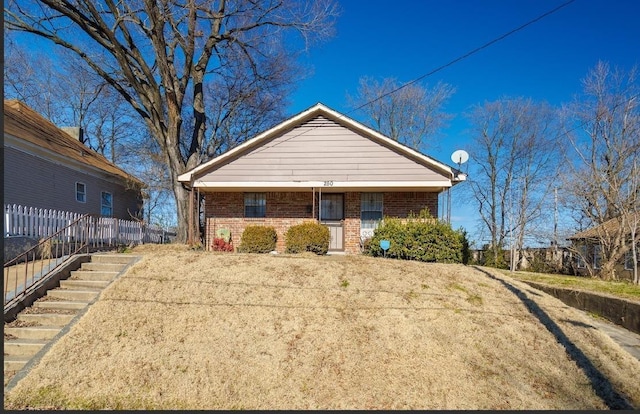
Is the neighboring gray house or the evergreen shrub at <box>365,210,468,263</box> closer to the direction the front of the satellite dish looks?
the evergreen shrub

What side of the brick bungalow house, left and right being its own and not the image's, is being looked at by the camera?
front

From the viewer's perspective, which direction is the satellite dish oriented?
toward the camera

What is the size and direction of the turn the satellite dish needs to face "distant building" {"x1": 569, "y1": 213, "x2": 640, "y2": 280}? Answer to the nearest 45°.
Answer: approximately 135° to its left

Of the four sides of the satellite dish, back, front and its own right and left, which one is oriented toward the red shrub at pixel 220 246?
right
